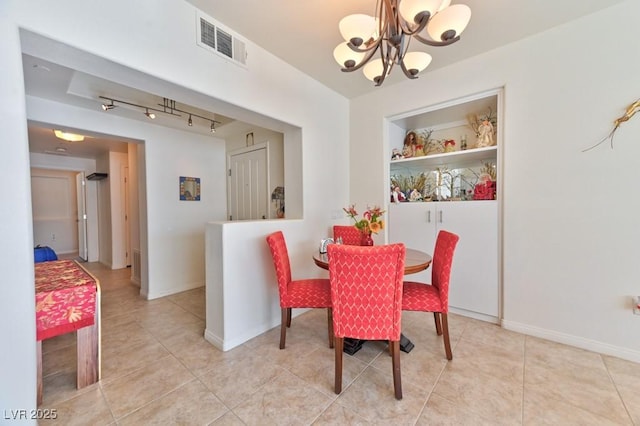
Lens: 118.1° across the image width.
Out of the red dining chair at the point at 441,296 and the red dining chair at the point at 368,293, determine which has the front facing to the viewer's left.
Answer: the red dining chair at the point at 441,296

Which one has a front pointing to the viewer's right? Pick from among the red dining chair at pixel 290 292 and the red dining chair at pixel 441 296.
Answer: the red dining chair at pixel 290 292

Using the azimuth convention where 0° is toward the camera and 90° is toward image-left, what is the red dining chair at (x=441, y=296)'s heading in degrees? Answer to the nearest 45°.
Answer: approximately 90°

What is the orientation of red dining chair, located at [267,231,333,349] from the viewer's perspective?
to the viewer's right

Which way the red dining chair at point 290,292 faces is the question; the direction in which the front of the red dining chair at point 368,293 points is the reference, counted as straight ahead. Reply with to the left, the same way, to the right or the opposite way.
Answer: to the right

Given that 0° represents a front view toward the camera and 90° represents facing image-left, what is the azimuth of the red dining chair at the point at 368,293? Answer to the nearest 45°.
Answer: approximately 180°

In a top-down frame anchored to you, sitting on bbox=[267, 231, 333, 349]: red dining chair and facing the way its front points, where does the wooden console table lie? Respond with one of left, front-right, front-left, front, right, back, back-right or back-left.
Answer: back
